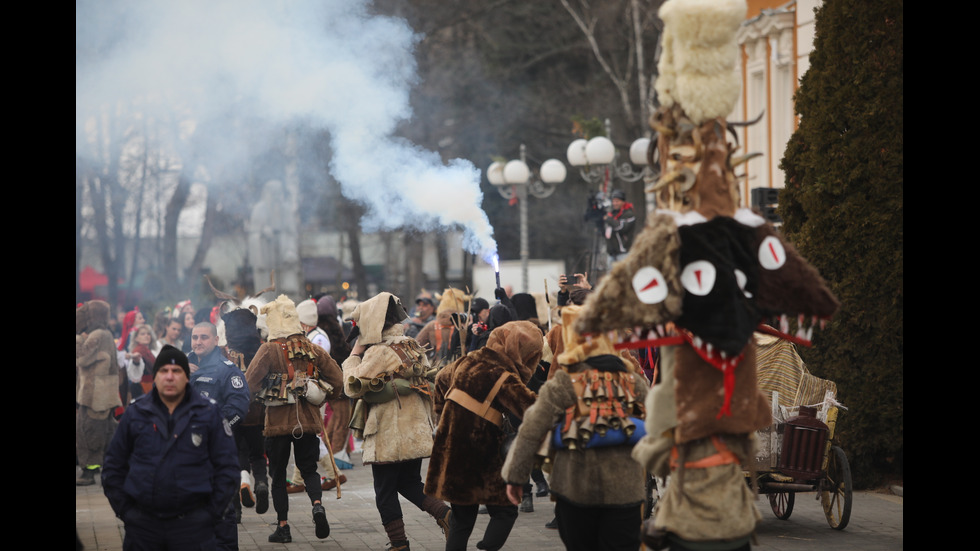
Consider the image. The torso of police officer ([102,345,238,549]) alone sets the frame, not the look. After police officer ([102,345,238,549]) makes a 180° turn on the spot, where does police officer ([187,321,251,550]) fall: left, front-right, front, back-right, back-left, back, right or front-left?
front

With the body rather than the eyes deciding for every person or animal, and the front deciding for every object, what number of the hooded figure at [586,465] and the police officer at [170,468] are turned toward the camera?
1

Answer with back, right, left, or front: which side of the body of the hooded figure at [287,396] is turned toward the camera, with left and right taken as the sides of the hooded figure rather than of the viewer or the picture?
back

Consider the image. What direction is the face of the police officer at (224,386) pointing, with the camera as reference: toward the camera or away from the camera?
toward the camera

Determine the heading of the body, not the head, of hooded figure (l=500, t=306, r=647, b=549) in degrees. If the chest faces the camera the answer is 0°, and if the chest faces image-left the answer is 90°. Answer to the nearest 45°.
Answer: approximately 180°

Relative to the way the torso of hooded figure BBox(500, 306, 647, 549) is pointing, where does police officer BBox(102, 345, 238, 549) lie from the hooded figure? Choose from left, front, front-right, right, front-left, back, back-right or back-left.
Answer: left

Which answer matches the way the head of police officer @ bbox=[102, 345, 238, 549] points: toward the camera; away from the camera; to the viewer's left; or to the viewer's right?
toward the camera

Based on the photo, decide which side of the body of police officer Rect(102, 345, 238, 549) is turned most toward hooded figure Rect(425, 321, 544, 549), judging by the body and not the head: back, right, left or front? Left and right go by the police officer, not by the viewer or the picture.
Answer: left

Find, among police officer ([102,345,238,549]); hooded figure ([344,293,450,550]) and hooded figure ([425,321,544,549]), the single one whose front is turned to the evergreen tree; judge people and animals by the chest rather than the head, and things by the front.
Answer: hooded figure ([425,321,544,549])

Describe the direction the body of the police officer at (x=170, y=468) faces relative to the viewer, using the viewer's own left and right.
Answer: facing the viewer

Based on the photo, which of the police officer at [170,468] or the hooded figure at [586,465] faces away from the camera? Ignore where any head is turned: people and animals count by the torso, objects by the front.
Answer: the hooded figure

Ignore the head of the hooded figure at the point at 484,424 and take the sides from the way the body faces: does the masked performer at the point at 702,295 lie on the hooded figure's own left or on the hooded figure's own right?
on the hooded figure's own right

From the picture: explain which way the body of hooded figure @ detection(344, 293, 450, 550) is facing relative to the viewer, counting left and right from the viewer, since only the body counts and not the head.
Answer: facing away from the viewer and to the left of the viewer
